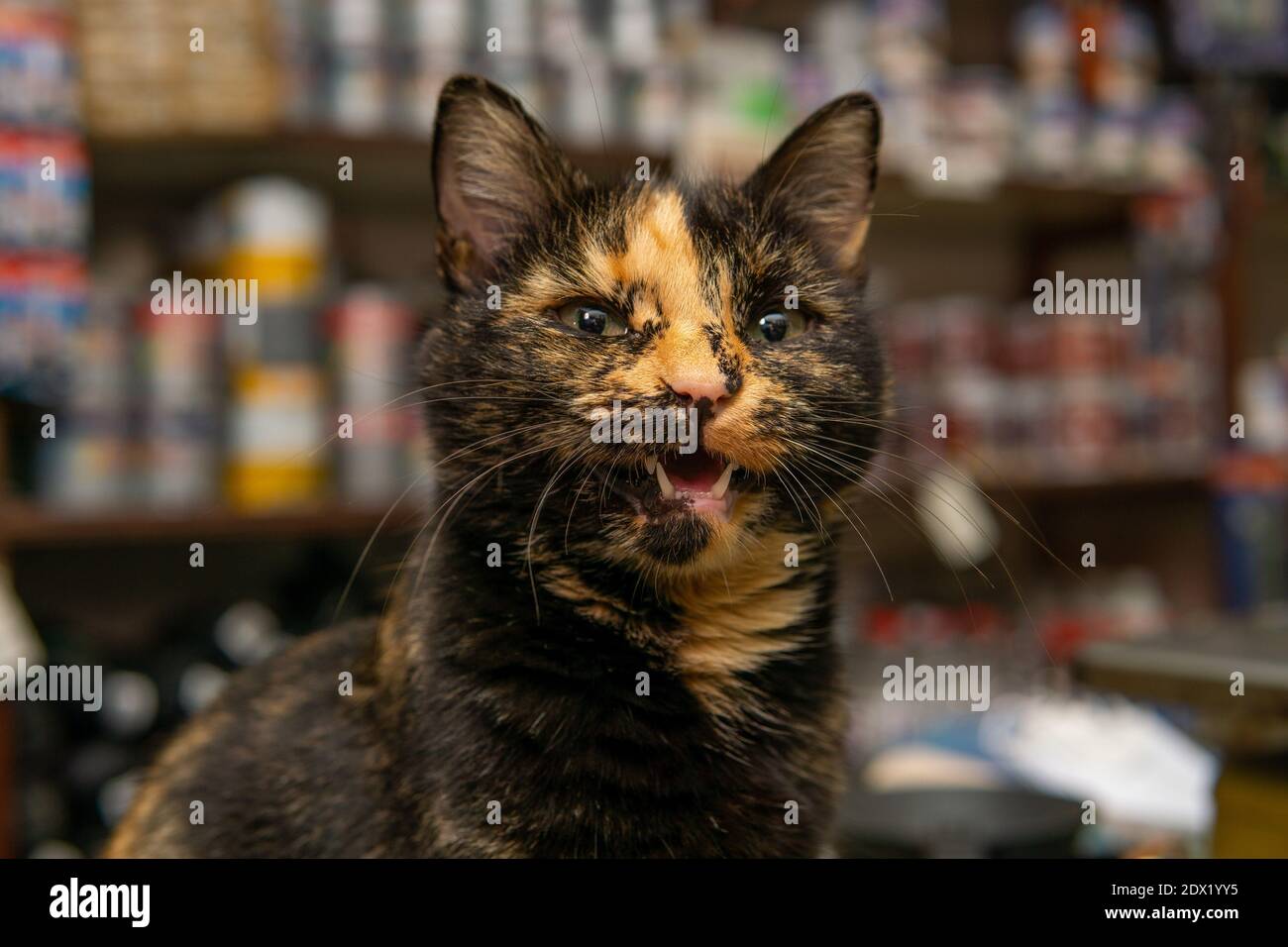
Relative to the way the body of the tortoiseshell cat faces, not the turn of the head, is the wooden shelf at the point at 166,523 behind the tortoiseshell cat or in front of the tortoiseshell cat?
behind

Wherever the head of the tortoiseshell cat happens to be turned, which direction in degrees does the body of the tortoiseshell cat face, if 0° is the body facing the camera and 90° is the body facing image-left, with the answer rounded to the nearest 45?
approximately 315°

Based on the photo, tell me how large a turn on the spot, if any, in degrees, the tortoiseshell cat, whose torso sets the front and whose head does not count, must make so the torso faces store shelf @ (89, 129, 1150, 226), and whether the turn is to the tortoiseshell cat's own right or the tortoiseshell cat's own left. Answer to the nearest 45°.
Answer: approximately 135° to the tortoiseshell cat's own left
